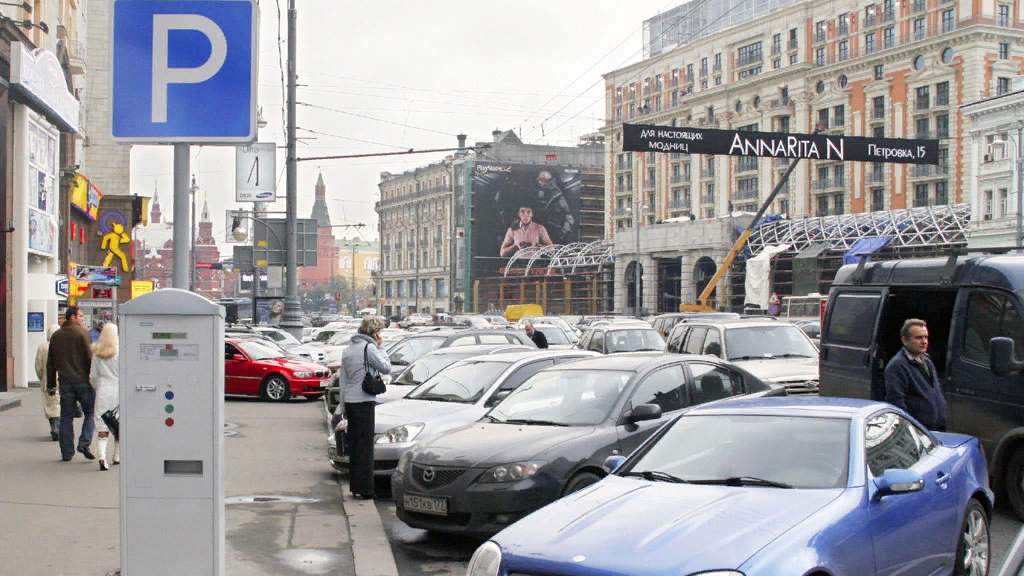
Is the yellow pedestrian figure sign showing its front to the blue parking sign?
yes

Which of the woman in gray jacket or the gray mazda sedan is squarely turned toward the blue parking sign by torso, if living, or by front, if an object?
the gray mazda sedan

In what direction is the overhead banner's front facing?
toward the camera

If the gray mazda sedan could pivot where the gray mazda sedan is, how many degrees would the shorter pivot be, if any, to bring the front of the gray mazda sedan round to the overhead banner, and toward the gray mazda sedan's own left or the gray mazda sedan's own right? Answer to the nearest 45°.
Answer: approximately 135° to the gray mazda sedan's own right

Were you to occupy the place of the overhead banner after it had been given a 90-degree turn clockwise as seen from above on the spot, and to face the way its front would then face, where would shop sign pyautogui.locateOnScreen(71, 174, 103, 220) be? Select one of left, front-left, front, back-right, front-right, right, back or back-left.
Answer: front

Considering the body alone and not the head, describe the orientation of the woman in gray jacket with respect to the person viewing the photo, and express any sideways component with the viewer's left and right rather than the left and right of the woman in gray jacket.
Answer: facing away from the viewer and to the right of the viewer

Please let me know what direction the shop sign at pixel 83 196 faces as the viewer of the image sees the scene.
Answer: facing the viewer and to the right of the viewer

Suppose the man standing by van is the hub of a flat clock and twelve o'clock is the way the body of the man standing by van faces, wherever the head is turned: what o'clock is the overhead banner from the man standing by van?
The overhead banner is roughly at 7 o'clock from the man standing by van.

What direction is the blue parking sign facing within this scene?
toward the camera

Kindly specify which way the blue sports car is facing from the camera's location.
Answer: facing the viewer and to the left of the viewer

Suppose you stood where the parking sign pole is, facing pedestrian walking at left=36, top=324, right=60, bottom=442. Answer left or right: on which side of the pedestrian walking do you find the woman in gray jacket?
right

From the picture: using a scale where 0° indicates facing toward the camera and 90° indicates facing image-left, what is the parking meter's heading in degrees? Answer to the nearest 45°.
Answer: approximately 0°
